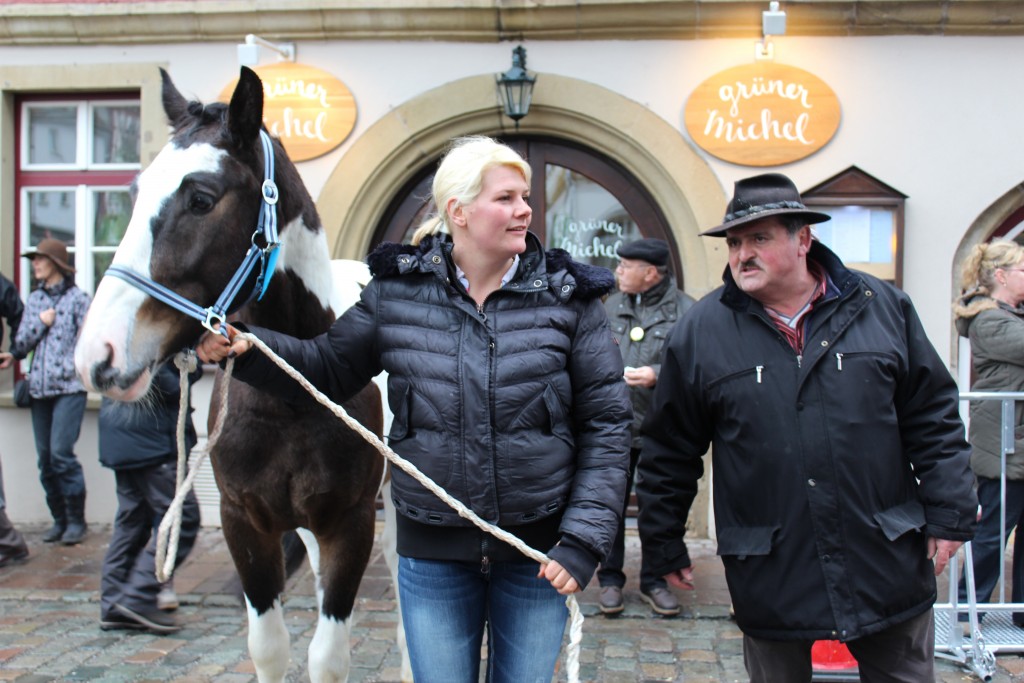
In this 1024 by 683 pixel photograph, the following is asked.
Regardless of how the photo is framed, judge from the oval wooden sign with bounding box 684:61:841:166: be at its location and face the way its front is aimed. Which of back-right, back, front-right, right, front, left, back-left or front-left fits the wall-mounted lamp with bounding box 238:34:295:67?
right

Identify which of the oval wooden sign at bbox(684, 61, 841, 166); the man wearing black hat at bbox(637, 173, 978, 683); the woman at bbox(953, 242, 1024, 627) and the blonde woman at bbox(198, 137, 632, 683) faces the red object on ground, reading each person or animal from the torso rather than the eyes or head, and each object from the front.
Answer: the oval wooden sign

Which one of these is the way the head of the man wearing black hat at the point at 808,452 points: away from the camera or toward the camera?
toward the camera

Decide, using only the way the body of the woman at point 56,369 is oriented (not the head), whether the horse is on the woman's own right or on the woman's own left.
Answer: on the woman's own left

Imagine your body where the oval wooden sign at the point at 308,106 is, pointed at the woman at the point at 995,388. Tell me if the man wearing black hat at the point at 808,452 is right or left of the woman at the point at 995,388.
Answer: right

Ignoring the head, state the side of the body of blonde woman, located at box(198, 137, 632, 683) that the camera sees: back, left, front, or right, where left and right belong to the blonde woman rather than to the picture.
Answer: front

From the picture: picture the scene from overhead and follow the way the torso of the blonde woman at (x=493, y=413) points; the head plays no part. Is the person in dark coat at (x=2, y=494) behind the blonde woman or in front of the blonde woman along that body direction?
behind

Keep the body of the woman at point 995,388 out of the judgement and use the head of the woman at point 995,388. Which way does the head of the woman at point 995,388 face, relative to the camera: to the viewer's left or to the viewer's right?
to the viewer's right

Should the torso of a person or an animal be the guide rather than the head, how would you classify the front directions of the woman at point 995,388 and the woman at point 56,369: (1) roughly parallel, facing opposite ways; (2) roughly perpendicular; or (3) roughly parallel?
roughly perpendicular

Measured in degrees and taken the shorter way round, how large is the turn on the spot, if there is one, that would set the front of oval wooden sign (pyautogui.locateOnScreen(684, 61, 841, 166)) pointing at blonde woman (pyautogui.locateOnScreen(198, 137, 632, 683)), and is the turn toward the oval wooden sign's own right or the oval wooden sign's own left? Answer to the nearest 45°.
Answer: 0° — it already faces them

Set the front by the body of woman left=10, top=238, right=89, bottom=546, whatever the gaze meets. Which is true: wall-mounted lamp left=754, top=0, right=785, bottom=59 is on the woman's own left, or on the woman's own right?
on the woman's own left
